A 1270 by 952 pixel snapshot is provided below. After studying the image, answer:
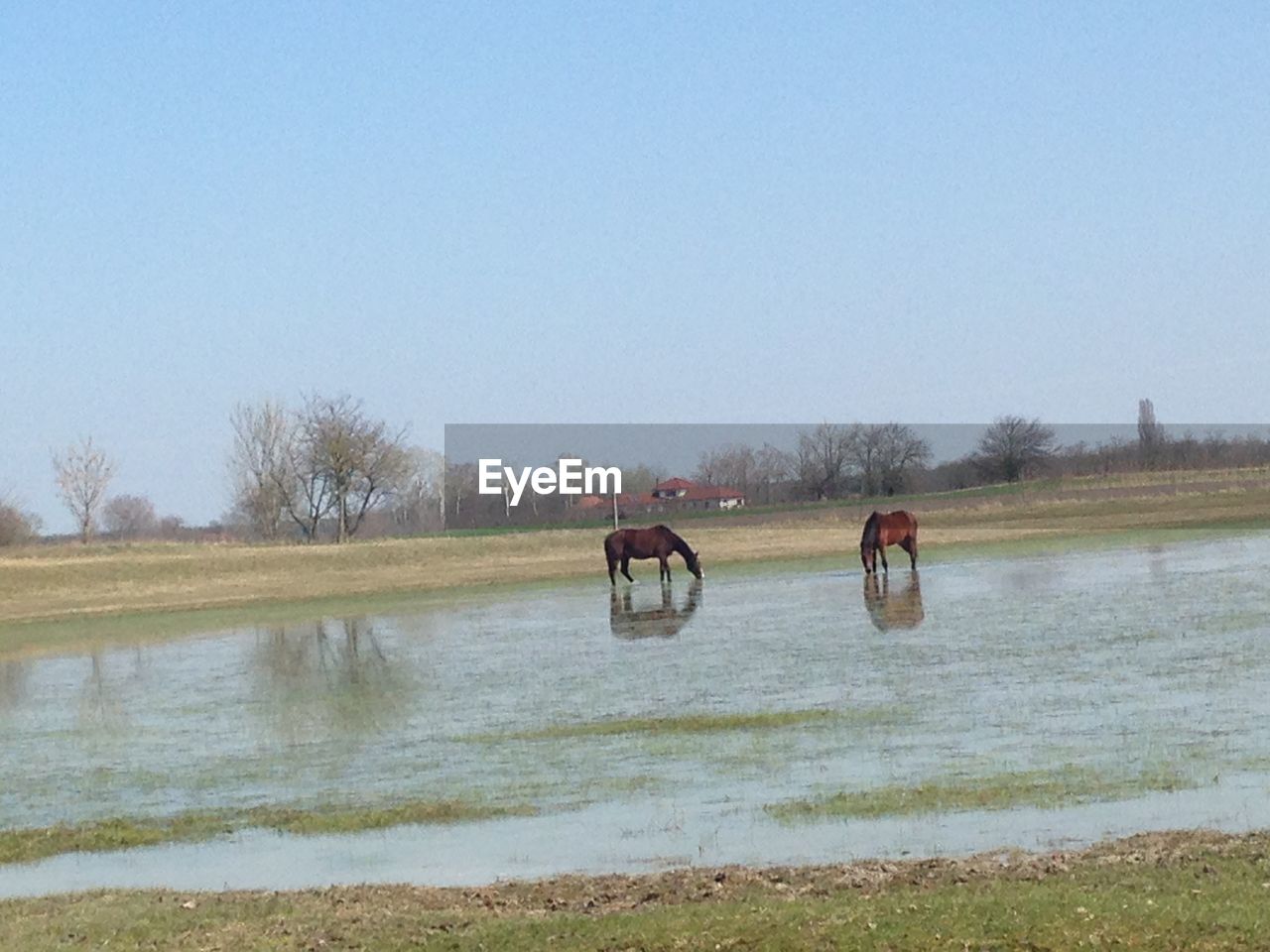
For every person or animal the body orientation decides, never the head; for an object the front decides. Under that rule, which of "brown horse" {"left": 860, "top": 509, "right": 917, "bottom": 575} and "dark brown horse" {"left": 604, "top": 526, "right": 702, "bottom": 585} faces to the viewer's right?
the dark brown horse

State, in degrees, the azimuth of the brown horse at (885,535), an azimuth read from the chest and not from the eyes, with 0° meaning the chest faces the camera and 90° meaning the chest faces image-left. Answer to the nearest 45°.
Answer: approximately 45°

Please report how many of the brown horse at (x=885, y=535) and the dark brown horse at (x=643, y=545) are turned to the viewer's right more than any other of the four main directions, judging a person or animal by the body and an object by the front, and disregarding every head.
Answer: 1

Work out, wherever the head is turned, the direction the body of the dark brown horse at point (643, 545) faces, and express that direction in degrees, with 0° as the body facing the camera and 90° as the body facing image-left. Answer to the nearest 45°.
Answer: approximately 270°
